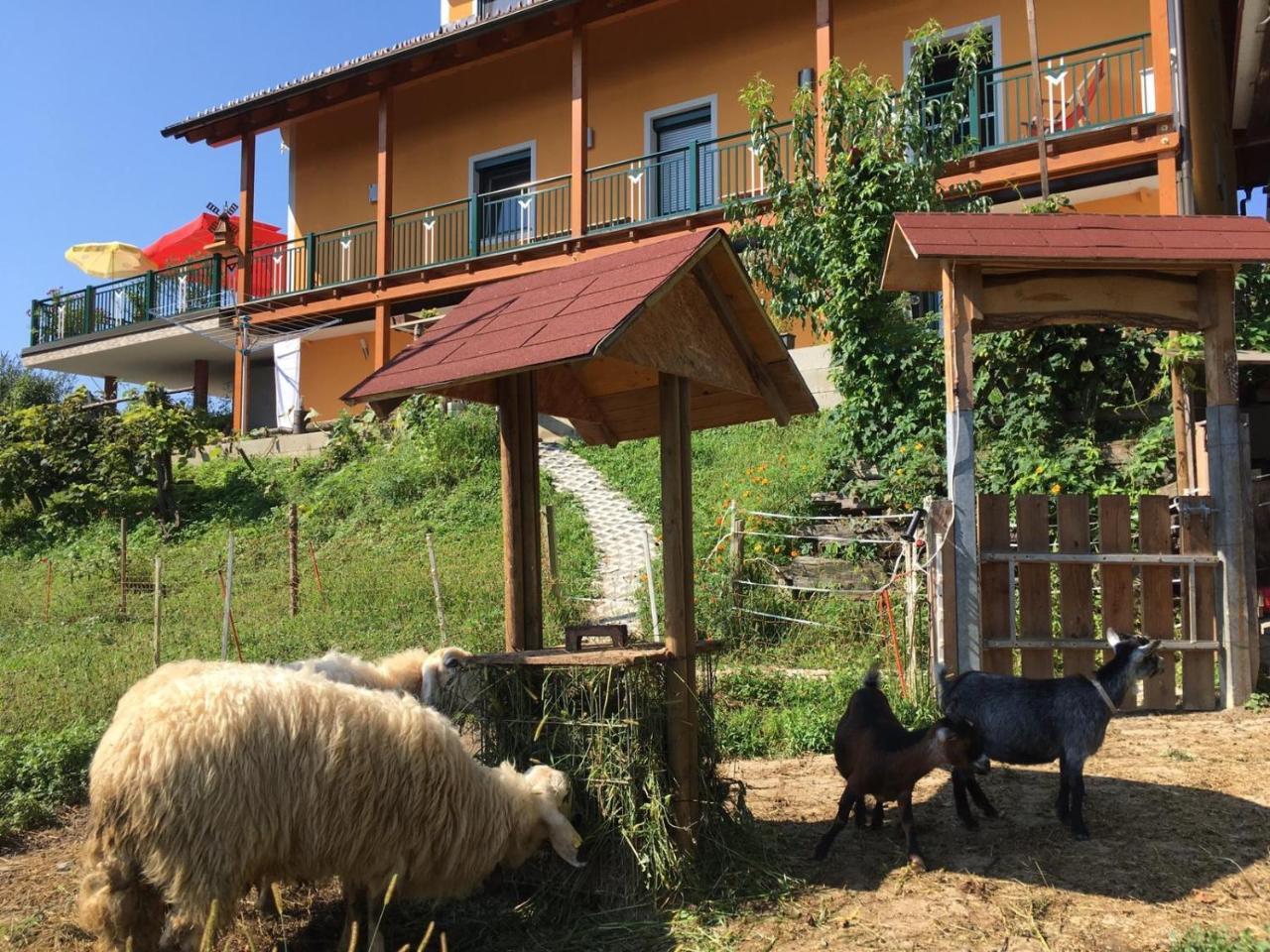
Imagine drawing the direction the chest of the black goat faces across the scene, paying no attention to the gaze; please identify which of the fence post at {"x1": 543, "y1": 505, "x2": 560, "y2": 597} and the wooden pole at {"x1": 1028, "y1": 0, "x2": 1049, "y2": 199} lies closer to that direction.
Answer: the wooden pole

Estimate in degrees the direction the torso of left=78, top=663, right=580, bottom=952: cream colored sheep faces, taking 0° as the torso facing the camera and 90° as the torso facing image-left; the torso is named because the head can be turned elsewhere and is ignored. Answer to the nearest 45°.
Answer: approximately 270°

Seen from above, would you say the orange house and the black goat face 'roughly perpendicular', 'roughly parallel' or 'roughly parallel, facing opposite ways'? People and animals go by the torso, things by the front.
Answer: roughly perpendicular

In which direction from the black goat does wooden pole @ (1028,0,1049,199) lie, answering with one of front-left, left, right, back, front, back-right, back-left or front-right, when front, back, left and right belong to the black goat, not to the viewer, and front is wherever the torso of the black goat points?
left

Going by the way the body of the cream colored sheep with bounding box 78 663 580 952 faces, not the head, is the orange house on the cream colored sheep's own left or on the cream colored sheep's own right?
on the cream colored sheep's own left

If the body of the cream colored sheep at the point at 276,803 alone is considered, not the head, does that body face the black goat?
yes

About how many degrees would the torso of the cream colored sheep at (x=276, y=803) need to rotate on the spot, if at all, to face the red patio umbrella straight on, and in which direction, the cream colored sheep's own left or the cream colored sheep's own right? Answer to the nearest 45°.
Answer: approximately 90° to the cream colored sheep's own left

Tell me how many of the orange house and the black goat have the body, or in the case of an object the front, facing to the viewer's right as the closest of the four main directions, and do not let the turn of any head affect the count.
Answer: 1

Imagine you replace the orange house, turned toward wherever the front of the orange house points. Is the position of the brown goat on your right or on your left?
on your left

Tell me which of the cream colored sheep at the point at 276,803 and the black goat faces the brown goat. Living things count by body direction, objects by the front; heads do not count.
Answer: the cream colored sheep

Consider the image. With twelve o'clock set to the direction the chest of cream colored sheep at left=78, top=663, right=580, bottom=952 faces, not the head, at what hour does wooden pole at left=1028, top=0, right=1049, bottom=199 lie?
The wooden pole is roughly at 11 o'clock from the cream colored sheep.

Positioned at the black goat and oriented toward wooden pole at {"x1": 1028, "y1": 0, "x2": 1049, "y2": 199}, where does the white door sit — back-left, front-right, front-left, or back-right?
front-left

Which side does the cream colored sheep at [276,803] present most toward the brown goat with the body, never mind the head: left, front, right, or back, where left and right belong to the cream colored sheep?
front

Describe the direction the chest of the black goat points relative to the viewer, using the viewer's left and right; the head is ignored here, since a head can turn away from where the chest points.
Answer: facing to the right of the viewer

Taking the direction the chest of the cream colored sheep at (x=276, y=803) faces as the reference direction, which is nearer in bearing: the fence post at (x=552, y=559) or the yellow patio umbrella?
the fence post

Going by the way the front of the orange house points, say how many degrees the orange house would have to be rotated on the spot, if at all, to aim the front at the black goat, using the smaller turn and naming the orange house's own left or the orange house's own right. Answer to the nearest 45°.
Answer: approximately 45° to the orange house's own left

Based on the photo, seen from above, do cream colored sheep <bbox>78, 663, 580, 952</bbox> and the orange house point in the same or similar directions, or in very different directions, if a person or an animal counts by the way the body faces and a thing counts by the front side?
very different directions

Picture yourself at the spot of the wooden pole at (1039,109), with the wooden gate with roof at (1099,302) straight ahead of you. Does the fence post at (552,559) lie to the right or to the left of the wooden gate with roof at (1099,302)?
right
